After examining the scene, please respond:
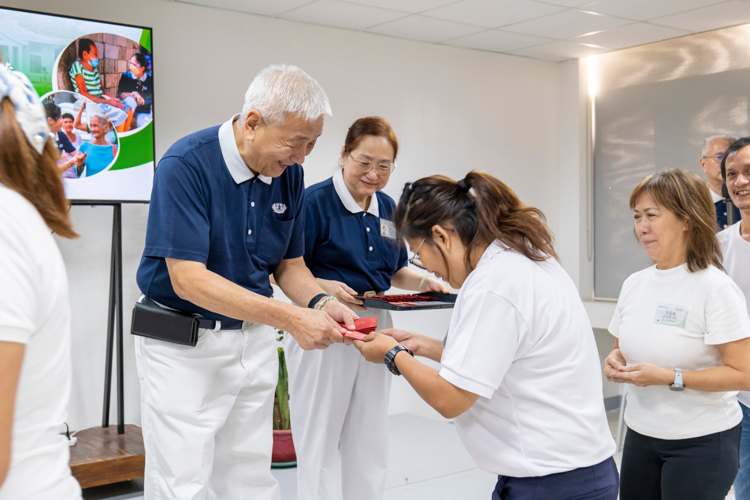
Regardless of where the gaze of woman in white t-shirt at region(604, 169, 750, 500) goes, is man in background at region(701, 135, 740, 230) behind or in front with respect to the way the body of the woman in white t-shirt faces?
behind

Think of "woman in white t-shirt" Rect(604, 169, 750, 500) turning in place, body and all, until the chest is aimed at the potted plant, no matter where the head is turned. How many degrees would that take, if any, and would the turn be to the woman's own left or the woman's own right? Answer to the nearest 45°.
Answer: approximately 90° to the woman's own right

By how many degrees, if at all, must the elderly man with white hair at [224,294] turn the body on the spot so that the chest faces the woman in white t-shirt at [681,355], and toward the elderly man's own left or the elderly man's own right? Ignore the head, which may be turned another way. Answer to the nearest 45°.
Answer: approximately 45° to the elderly man's own left

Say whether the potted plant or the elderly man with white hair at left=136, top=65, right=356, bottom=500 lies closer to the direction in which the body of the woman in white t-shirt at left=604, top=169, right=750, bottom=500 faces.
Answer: the elderly man with white hair

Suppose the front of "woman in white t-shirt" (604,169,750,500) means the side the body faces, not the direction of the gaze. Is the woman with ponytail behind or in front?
in front

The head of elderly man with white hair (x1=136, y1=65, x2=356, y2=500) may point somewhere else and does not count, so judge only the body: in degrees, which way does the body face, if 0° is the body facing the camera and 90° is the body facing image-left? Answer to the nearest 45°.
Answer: approximately 315°

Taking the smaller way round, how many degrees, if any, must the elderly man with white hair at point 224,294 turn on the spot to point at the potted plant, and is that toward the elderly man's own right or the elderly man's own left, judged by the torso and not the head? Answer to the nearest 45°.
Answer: approximately 135° to the elderly man's own left

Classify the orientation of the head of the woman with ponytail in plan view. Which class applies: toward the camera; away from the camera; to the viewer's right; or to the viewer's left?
to the viewer's left

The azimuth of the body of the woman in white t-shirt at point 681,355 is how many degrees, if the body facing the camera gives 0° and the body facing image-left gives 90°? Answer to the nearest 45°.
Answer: approximately 45°
